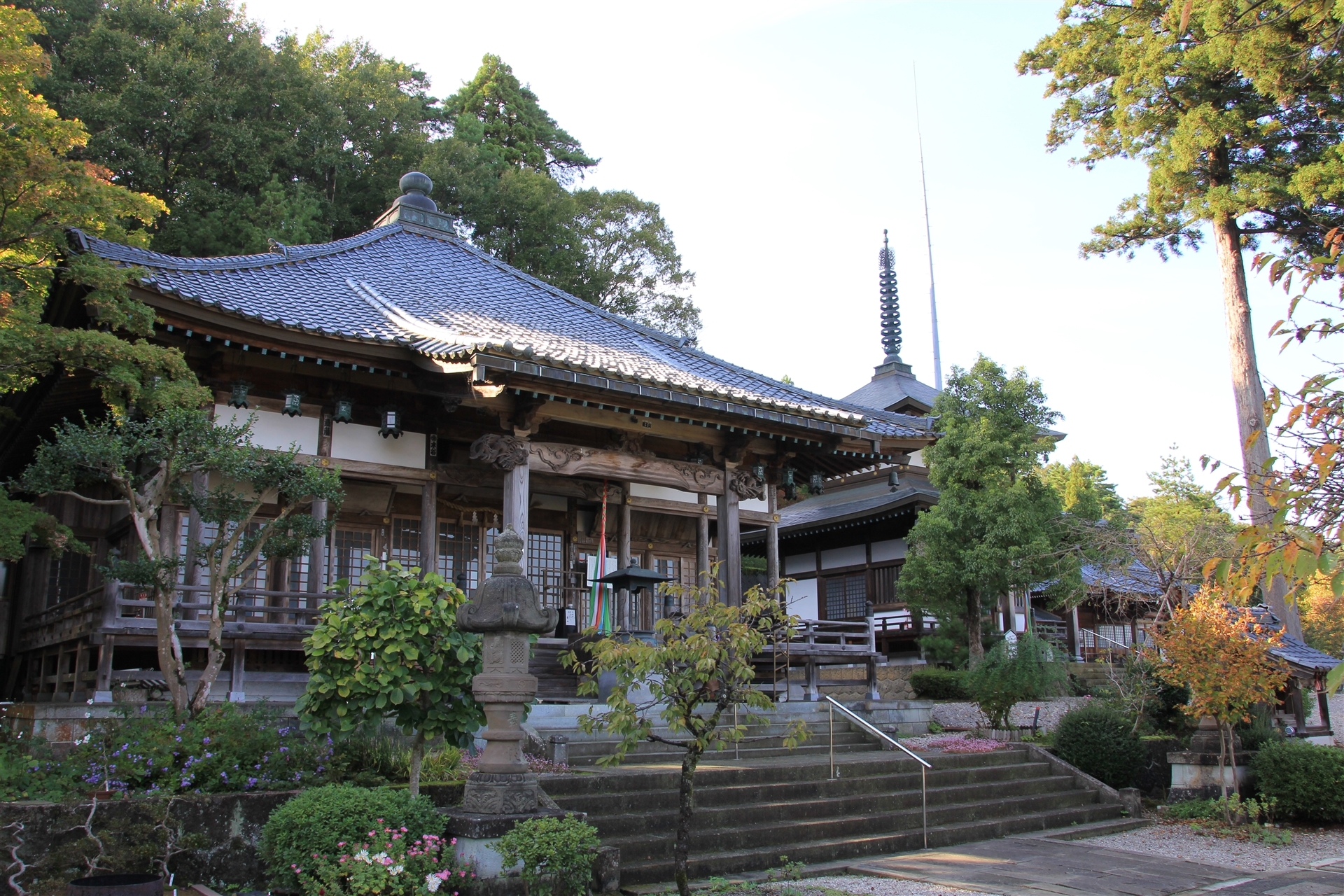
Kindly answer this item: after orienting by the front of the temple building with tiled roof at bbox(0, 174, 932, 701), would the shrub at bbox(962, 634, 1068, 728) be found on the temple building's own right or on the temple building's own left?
on the temple building's own left

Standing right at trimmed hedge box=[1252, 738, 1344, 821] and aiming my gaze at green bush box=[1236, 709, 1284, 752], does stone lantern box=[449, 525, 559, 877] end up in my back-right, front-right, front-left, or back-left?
back-left

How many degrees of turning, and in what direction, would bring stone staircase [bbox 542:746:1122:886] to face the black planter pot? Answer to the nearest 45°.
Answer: approximately 90° to its right

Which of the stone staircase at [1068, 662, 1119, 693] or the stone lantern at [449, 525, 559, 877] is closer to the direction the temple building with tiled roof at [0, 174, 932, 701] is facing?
the stone lantern

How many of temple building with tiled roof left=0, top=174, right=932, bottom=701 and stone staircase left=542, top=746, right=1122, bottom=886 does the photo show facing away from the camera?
0

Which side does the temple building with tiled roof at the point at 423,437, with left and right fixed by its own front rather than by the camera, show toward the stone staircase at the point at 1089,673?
left

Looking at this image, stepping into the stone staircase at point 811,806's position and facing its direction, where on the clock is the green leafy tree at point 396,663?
The green leafy tree is roughly at 3 o'clock from the stone staircase.

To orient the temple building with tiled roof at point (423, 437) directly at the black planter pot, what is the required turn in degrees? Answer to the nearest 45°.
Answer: approximately 45° to its right

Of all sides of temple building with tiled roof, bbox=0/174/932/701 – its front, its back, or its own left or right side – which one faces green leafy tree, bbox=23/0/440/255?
back

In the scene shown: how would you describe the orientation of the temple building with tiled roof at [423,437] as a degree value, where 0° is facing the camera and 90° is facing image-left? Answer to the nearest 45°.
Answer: approximately 315°

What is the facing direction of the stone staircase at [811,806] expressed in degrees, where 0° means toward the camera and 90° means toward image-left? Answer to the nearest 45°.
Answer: approximately 315°
